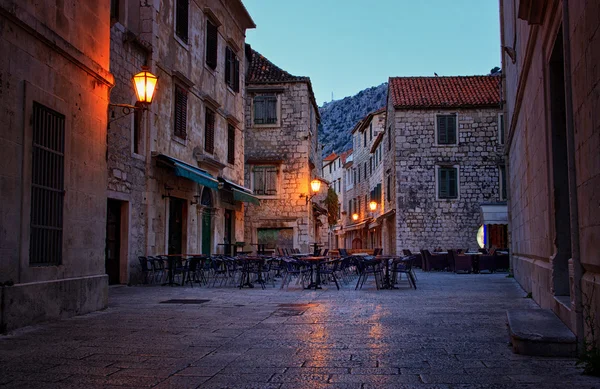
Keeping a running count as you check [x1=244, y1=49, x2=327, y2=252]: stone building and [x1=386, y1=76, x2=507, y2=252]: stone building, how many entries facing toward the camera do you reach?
2

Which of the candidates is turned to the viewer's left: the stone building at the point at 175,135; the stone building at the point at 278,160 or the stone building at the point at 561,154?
the stone building at the point at 561,154

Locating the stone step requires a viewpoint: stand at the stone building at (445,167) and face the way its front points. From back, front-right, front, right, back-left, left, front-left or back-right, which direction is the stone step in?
front

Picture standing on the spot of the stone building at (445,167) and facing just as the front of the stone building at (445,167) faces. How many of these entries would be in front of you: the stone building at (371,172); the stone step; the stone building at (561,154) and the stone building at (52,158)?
3

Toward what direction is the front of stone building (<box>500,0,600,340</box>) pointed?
to the viewer's left

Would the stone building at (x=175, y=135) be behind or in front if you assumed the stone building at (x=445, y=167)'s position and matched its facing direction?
in front

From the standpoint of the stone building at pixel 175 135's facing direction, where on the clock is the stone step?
The stone step is roughly at 1 o'clock from the stone building.

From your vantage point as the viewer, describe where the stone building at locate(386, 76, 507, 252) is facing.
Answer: facing the viewer

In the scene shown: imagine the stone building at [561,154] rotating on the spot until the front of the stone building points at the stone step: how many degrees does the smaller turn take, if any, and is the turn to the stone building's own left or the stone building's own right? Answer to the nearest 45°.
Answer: approximately 90° to the stone building's own left

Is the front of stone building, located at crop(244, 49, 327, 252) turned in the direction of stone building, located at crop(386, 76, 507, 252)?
no

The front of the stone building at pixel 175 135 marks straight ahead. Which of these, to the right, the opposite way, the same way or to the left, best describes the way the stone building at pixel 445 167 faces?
to the right

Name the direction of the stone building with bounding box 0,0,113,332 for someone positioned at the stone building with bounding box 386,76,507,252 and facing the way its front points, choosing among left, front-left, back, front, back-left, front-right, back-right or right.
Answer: front

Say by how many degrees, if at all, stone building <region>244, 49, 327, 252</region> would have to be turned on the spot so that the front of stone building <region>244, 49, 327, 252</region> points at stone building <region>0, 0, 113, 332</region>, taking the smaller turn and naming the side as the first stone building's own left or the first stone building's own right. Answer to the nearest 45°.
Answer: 0° — it already faces it

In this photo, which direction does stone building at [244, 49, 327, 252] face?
toward the camera

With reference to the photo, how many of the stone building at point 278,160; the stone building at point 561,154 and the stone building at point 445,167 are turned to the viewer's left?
1

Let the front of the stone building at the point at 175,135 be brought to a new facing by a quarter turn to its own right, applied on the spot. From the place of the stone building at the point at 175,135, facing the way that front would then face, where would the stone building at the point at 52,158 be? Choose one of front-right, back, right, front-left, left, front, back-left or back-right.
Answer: front-left

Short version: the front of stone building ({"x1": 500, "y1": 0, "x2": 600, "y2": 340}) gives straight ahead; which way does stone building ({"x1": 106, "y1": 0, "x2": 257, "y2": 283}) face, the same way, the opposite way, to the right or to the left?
the opposite way

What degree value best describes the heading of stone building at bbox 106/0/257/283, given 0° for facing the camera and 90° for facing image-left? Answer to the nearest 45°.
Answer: approximately 315°

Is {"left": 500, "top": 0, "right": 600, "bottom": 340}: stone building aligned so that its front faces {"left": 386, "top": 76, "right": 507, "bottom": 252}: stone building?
no
